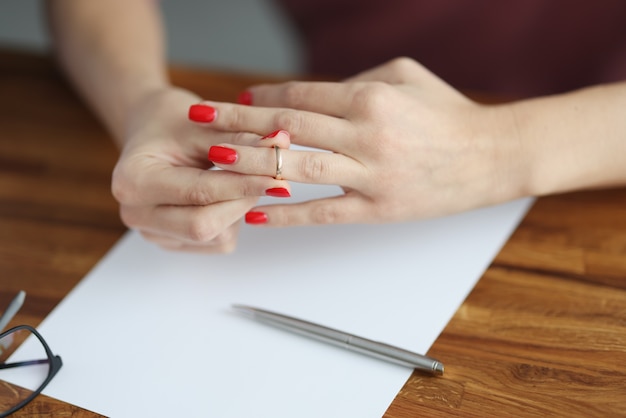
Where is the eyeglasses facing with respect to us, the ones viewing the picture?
facing the viewer and to the right of the viewer
